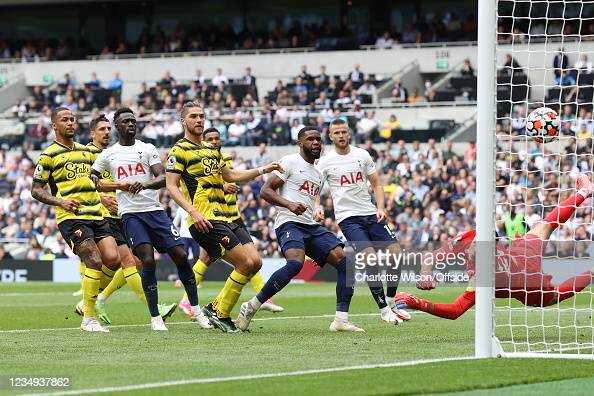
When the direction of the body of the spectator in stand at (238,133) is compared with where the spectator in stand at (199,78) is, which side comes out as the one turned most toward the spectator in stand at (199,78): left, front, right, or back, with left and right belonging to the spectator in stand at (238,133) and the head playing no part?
back

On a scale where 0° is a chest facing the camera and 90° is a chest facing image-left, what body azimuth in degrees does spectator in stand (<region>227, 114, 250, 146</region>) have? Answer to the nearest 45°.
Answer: approximately 0°

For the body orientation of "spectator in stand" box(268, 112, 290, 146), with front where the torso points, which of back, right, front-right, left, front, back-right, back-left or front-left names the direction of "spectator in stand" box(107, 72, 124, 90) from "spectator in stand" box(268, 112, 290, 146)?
back-right

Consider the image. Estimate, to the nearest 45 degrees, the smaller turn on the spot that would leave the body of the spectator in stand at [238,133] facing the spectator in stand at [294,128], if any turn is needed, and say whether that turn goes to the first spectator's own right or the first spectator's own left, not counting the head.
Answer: approximately 45° to the first spectator's own left

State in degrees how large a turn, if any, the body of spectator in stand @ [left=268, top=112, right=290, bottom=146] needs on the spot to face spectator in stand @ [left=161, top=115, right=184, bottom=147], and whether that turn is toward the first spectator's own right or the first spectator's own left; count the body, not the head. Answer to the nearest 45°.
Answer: approximately 90° to the first spectator's own right

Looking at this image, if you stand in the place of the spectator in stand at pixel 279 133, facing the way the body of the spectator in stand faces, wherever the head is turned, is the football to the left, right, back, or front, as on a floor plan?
front

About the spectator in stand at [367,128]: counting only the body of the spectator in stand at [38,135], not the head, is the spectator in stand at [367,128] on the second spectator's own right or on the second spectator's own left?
on the second spectator's own left

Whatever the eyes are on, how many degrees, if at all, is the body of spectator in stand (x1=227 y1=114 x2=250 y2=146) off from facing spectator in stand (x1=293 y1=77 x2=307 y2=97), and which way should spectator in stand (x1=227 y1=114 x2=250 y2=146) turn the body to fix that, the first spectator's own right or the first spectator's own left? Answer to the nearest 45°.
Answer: approximately 135° to the first spectator's own left

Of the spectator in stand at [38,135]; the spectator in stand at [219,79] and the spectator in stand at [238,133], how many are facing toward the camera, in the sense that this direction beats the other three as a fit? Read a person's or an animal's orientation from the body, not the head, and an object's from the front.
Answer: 3

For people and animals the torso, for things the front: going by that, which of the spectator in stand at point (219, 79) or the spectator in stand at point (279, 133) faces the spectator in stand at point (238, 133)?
the spectator in stand at point (219, 79)

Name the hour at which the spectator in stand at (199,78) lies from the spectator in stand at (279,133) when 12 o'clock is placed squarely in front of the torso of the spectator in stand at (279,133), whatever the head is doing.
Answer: the spectator in stand at (199,78) is roughly at 5 o'clock from the spectator in stand at (279,133).
